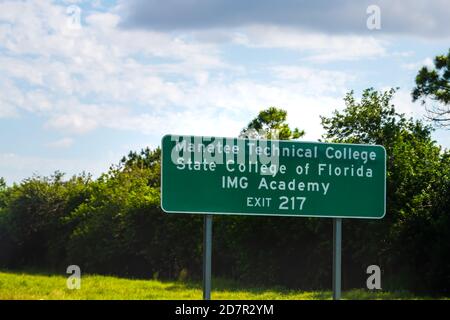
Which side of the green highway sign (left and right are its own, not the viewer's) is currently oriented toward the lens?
front

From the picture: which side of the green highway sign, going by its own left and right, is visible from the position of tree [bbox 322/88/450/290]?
back
